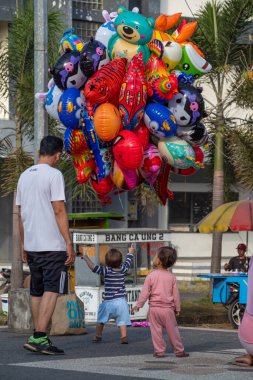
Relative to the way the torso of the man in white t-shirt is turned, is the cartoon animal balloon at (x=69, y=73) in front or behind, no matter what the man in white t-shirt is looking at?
in front

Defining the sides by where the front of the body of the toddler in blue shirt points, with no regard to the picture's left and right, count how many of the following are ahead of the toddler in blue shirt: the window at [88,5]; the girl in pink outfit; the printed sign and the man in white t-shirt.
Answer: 2

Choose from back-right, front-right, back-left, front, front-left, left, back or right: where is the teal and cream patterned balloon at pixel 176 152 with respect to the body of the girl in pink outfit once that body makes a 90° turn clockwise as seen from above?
left

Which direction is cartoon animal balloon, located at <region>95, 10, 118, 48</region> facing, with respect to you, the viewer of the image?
facing the viewer and to the right of the viewer

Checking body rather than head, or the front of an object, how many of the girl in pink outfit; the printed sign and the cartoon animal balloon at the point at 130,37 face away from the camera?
1

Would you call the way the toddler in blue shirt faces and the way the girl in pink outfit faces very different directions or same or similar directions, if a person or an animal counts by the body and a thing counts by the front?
same or similar directions

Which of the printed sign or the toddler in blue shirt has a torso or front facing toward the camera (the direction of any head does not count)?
the printed sign

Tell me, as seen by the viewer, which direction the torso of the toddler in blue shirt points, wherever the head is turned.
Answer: away from the camera

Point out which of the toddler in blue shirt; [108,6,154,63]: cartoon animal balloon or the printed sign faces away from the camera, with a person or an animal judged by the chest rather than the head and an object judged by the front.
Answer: the toddler in blue shirt

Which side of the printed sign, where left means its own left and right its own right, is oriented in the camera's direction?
front

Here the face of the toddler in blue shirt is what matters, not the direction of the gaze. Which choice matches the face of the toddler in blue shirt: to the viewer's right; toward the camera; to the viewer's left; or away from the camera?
away from the camera

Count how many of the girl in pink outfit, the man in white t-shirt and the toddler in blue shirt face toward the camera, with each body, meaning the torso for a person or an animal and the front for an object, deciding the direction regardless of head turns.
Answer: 0

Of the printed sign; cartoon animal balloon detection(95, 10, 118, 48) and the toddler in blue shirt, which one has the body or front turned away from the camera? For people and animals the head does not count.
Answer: the toddler in blue shirt

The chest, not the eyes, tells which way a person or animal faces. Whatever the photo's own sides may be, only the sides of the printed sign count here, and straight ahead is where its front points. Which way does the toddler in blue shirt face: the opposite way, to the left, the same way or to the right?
the opposite way

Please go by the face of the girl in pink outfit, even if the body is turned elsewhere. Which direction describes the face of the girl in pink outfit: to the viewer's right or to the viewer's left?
to the viewer's left
